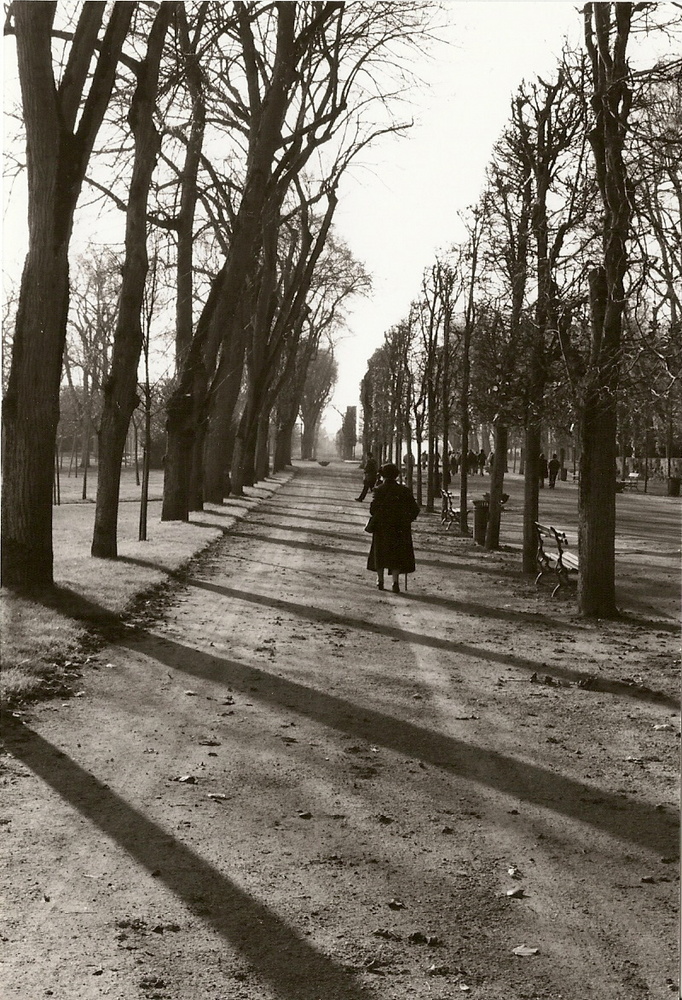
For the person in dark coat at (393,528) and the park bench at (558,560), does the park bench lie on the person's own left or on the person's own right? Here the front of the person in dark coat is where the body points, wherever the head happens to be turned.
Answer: on the person's own right

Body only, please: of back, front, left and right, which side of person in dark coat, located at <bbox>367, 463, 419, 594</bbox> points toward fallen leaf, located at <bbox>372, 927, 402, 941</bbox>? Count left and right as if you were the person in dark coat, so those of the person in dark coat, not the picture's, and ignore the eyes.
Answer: back

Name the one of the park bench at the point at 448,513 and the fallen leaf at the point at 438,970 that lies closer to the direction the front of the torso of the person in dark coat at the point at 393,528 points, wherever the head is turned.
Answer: the park bench

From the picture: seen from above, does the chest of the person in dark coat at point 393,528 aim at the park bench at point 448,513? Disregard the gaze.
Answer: yes

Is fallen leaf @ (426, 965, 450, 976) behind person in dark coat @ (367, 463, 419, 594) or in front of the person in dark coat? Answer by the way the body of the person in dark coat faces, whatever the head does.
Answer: behind

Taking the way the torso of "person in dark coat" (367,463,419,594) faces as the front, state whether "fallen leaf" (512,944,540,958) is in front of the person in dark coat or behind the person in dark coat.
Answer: behind

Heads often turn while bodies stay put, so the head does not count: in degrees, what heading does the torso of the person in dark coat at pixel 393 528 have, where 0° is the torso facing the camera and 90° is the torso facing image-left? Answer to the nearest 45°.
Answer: approximately 180°
